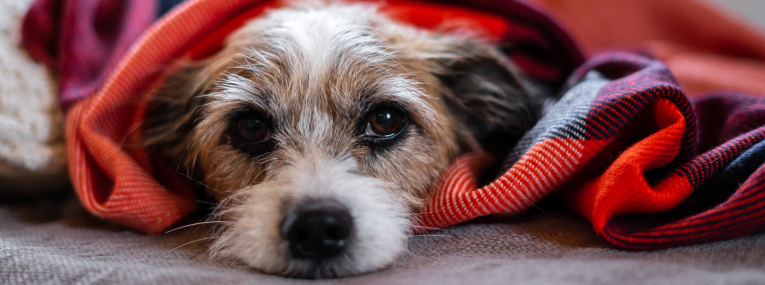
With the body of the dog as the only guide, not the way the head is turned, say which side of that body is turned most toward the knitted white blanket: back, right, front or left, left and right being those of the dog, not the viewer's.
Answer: right

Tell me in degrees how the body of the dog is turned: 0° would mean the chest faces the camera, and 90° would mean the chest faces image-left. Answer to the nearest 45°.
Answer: approximately 0°
